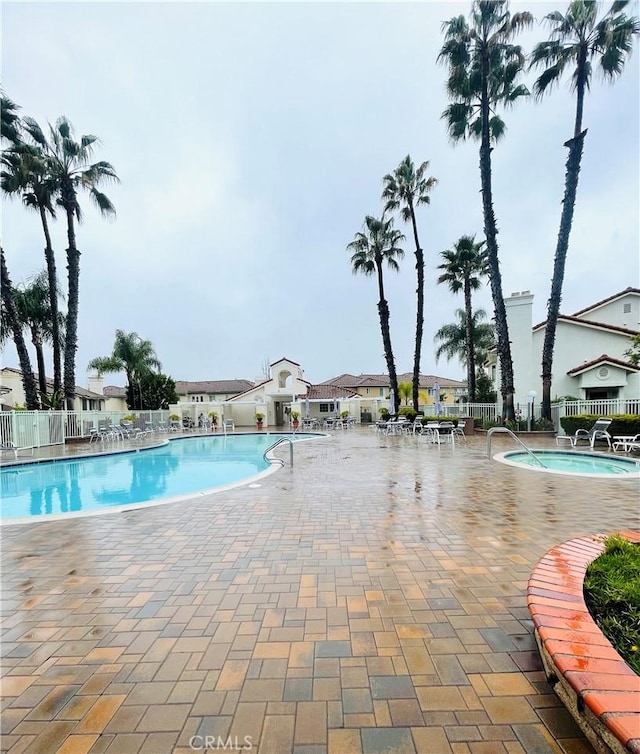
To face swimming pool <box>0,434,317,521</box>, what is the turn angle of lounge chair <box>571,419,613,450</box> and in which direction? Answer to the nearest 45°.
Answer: approximately 45° to its left

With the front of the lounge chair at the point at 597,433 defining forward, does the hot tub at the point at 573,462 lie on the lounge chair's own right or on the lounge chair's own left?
on the lounge chair's own left

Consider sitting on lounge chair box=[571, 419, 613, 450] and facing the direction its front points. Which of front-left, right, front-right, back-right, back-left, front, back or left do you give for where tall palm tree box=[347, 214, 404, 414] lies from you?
front-right

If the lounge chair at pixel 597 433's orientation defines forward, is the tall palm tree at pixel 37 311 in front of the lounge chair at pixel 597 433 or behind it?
in front

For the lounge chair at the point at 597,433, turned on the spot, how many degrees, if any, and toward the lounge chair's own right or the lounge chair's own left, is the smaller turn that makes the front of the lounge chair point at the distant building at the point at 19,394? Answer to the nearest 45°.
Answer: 0° — it already faces it

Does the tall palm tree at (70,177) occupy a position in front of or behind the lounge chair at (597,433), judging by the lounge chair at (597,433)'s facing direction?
in front

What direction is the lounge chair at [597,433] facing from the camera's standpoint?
to the viewer's left
